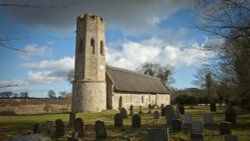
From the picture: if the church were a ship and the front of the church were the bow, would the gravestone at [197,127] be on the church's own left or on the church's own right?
on the church's own left
